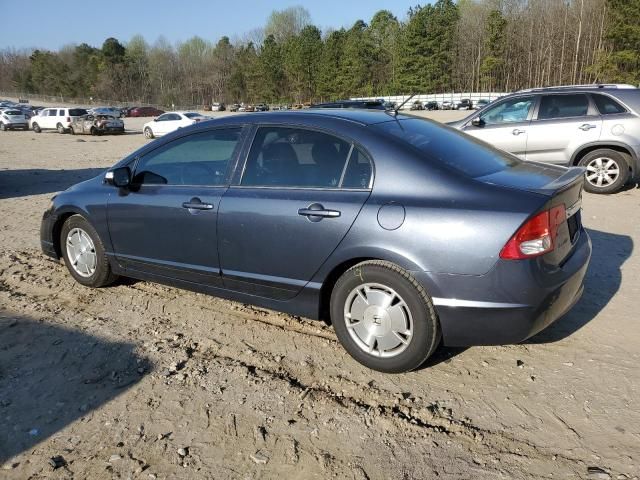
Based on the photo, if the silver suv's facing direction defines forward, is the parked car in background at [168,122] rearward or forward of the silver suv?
forward

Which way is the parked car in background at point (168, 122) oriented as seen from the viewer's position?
to the viewer's left

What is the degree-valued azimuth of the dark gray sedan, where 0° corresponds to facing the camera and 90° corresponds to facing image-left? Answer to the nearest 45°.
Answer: approximately 135°

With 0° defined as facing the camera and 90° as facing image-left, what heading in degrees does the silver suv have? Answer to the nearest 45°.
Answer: approximately 90°

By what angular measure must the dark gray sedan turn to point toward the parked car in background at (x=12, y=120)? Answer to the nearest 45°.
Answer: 0° — it already faces it

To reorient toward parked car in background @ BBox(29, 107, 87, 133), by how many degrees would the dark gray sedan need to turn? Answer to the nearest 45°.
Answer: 0° — it already faces it

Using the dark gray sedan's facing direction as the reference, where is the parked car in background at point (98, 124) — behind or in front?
in front

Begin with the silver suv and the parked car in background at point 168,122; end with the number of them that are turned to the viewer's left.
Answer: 2

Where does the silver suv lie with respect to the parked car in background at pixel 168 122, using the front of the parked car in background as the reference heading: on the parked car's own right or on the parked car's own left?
on the parked car's own left

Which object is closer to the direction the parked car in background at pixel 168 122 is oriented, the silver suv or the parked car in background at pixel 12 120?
the parked car in background

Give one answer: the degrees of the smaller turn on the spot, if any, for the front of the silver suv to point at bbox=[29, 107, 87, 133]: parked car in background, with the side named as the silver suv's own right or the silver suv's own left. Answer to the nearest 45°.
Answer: approximately 45° to the silver suv's own right

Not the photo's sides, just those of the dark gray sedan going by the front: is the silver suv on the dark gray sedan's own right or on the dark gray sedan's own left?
on the dark gray sedan's own right

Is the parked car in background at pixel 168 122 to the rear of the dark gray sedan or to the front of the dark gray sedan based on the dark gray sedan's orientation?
to the front
